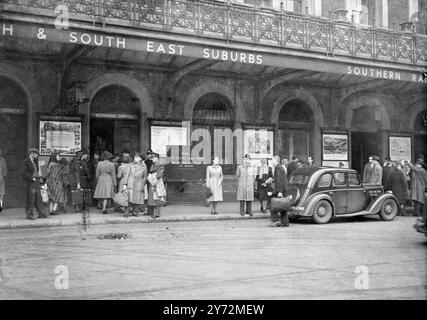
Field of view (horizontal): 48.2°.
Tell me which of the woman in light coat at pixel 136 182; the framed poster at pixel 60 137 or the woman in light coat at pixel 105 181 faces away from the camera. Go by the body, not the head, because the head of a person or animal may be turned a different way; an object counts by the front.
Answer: the woman in light coat at pixel 105 181

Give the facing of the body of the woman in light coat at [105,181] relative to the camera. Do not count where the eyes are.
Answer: away from the camera

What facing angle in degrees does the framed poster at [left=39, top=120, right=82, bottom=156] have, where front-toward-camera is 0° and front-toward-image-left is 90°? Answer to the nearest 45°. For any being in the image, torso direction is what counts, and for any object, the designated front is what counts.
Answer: approximately 0°

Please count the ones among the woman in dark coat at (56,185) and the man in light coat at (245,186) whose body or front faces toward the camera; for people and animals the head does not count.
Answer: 1

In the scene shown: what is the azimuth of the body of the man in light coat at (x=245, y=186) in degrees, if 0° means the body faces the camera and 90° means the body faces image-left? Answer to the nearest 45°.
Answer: approximately 0°

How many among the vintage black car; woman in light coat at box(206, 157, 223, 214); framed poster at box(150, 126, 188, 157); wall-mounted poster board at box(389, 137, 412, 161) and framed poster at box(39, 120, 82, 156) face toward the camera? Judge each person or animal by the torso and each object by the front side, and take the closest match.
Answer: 4

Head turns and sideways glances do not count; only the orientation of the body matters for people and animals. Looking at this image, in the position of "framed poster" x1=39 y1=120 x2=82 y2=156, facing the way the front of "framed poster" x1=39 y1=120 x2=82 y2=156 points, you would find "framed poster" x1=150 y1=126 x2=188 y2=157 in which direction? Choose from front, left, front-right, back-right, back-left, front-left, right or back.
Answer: left

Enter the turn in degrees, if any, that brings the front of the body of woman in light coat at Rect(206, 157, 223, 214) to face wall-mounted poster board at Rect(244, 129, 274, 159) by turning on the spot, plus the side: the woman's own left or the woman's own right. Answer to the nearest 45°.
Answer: approximately 135° to the woman's own left

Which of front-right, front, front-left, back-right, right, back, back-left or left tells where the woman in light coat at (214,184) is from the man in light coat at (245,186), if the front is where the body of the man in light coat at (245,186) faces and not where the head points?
right

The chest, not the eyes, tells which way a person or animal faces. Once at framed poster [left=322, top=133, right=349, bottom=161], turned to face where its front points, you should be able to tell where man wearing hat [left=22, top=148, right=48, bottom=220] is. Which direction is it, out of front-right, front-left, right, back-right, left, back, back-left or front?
front-right

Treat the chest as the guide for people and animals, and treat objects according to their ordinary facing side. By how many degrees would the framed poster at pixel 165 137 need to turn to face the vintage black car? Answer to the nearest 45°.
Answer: approximately 45° to its left
